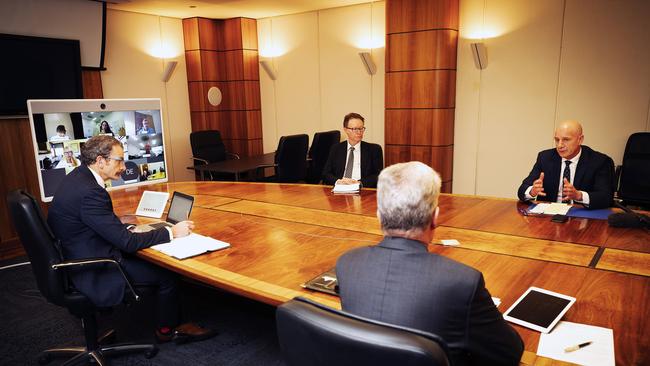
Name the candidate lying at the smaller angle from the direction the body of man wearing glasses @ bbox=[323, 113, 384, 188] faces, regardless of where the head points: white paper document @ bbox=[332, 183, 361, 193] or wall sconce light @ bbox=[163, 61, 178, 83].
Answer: the white paper document

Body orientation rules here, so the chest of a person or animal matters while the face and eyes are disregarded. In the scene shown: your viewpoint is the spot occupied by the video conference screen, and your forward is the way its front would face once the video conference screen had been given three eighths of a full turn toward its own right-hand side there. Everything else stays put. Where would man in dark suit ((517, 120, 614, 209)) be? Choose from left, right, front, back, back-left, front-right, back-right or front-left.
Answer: back-left

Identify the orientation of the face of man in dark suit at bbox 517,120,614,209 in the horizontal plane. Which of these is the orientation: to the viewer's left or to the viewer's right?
to the viewer's left

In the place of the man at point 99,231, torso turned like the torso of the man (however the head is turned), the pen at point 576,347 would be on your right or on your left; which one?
on your right

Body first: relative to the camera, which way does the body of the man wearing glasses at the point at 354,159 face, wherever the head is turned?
toward the camera

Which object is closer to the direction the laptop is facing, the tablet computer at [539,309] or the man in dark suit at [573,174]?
the tablet computer

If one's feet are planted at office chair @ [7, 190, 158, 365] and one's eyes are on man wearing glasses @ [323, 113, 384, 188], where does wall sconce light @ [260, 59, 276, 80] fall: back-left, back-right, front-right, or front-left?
front-left

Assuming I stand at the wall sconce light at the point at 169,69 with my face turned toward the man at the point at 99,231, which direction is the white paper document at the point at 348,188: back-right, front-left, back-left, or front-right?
front-left

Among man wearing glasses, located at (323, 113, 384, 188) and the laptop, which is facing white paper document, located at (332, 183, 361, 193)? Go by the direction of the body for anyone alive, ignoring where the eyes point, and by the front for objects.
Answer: the man wearing glasses

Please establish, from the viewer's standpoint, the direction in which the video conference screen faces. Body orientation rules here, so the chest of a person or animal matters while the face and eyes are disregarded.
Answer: facing the viewer and to the right of the viewer

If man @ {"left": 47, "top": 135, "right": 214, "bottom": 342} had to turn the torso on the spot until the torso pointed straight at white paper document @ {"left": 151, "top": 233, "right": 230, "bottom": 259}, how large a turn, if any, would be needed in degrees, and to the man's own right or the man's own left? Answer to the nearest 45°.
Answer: approximately 45° to the man's own right

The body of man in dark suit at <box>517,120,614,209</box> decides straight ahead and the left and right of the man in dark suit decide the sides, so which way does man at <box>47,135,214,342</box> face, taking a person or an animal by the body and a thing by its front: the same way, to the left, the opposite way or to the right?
the opposite way

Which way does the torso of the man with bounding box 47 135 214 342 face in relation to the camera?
to the viewer's right

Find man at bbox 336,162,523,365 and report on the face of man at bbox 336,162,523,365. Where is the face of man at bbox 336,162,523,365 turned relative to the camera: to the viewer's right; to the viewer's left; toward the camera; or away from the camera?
away from the camera

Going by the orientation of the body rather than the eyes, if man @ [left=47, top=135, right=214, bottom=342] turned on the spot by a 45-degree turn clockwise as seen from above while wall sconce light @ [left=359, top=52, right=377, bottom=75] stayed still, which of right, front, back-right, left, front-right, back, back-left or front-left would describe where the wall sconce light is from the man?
left

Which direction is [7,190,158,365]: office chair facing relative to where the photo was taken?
to the viewer's right

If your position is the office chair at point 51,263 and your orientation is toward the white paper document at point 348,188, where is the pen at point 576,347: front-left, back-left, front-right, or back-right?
front-right

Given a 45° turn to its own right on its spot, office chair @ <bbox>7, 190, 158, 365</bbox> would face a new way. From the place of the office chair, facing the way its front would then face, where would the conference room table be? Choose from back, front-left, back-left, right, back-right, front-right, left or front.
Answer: front

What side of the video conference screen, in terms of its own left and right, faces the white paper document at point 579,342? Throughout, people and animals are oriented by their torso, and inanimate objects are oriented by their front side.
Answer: front
